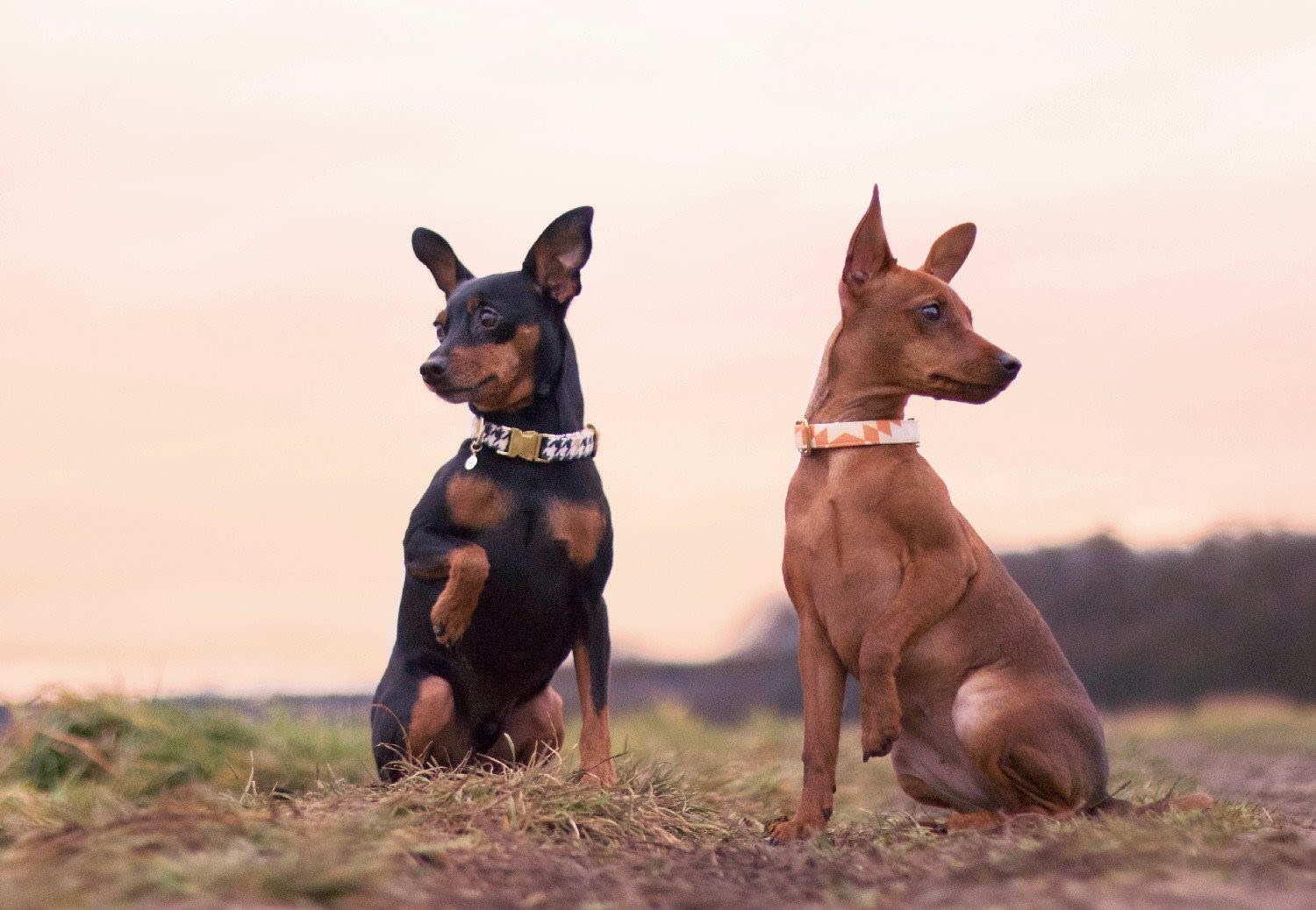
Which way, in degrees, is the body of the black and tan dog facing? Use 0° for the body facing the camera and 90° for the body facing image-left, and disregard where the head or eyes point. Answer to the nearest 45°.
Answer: approximately 0°

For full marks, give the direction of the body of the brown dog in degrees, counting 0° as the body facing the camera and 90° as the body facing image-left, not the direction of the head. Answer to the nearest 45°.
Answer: approximately 45°

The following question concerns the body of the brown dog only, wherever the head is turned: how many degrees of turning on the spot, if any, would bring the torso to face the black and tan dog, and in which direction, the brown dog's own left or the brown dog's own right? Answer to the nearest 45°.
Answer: approximately 45° to the brown dog's own right

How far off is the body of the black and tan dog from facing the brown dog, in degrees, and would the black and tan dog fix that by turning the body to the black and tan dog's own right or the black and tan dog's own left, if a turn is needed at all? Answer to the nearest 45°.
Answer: approximately 90° to the black and tan dog's own left

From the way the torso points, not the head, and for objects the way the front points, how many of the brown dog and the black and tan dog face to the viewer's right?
0
